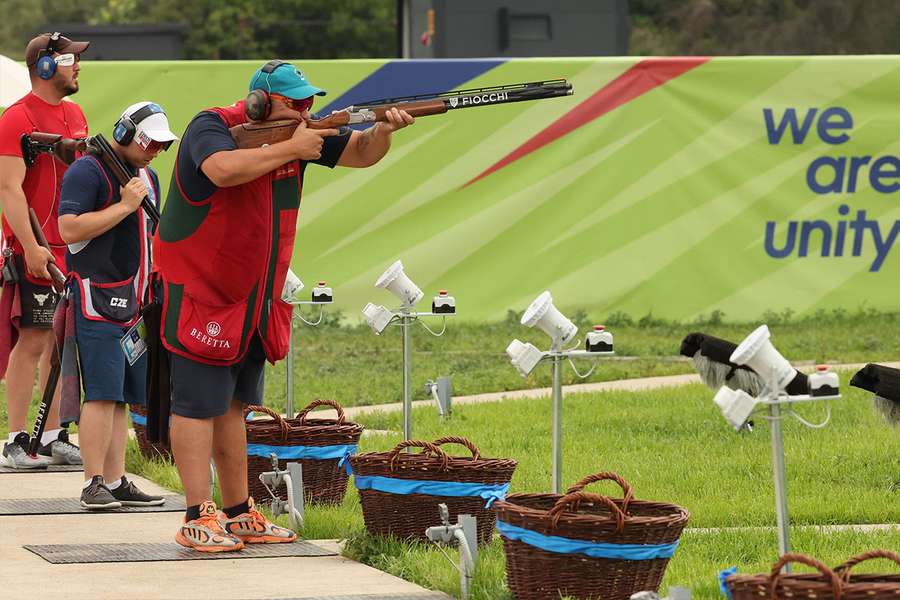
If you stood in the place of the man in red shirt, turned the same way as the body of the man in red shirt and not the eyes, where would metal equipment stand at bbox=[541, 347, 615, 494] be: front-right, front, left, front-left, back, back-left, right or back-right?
front

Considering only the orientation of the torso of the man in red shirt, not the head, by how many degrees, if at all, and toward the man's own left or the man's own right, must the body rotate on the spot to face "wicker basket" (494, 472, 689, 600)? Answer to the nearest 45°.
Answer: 0° — they already face it

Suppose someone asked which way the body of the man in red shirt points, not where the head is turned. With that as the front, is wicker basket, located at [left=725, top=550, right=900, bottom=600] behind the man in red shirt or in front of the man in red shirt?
in front

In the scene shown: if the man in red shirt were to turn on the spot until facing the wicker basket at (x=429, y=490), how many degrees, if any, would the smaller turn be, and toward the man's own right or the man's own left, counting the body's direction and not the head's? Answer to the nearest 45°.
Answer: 0° — they already face it

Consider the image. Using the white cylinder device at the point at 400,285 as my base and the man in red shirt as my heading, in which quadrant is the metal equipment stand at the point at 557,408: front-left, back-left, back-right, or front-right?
back-left

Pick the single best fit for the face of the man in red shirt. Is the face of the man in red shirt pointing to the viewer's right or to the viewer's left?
to the viewer's right

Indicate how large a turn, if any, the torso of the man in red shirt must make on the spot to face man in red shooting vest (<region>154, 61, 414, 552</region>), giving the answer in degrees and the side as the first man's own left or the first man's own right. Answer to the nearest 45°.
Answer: approximately 45° to the first man's own right

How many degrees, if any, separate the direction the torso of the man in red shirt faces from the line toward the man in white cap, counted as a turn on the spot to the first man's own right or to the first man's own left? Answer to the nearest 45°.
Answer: approximately 45° to the first man's own right

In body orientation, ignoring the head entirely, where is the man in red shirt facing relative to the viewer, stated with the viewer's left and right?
facing the viewer and to the right of the viewer

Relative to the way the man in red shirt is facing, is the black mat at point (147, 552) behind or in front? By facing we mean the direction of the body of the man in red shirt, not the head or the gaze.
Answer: in front

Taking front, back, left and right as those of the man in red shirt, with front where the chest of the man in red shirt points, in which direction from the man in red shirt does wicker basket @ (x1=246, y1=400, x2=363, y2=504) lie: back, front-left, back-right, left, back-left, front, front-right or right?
front
